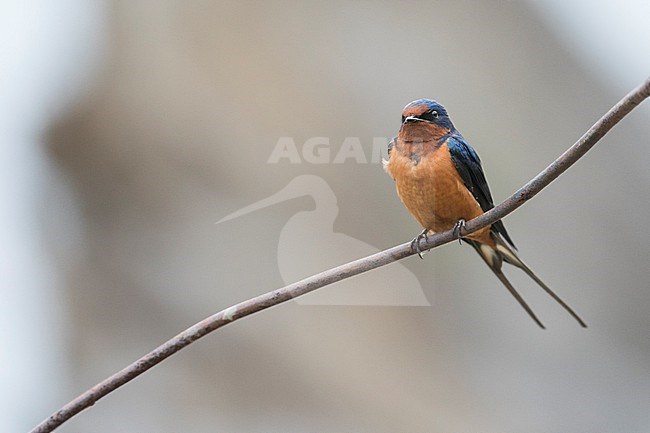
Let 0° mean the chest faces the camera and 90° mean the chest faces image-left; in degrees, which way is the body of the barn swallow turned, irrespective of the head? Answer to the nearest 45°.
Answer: approximately 45°
